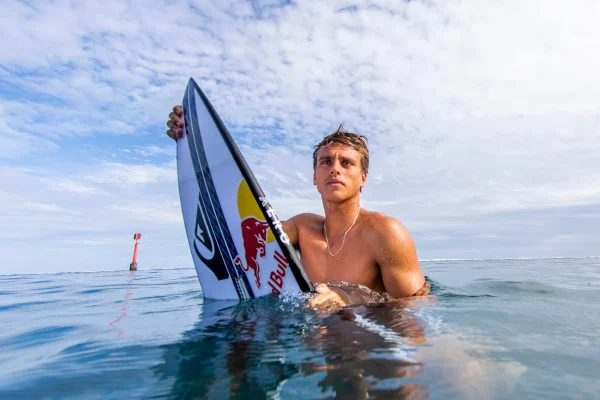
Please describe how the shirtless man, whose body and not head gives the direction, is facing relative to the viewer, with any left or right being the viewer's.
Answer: facing the viewer and to the left of the viewer
